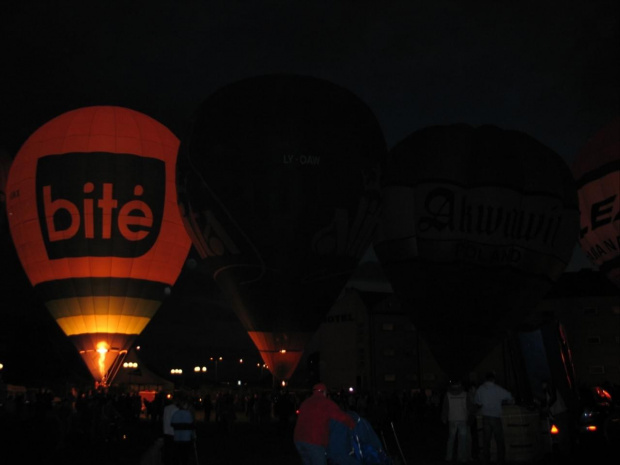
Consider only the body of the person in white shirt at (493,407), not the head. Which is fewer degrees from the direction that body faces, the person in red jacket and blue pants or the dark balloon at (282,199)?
the dark balloon

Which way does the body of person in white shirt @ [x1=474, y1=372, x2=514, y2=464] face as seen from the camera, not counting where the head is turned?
away from the camera

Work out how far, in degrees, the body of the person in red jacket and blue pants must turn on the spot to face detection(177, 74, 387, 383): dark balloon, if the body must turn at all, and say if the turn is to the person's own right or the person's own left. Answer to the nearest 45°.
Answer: approximately 45° to the person's own left

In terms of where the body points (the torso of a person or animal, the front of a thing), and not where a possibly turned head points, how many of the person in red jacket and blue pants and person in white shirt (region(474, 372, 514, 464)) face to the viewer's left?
0

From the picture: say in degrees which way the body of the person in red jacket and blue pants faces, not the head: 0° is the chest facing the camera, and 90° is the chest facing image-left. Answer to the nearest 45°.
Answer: approximately 225°

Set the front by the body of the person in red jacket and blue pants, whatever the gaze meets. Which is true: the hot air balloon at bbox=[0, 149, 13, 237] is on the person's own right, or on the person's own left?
on the person's own left

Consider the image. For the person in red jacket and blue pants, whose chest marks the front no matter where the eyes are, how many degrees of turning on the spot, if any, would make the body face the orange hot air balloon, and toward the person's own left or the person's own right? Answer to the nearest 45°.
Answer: approximately 90° to the person's own left

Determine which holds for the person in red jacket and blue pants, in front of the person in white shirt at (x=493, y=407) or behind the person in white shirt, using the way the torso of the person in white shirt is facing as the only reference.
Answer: behind
